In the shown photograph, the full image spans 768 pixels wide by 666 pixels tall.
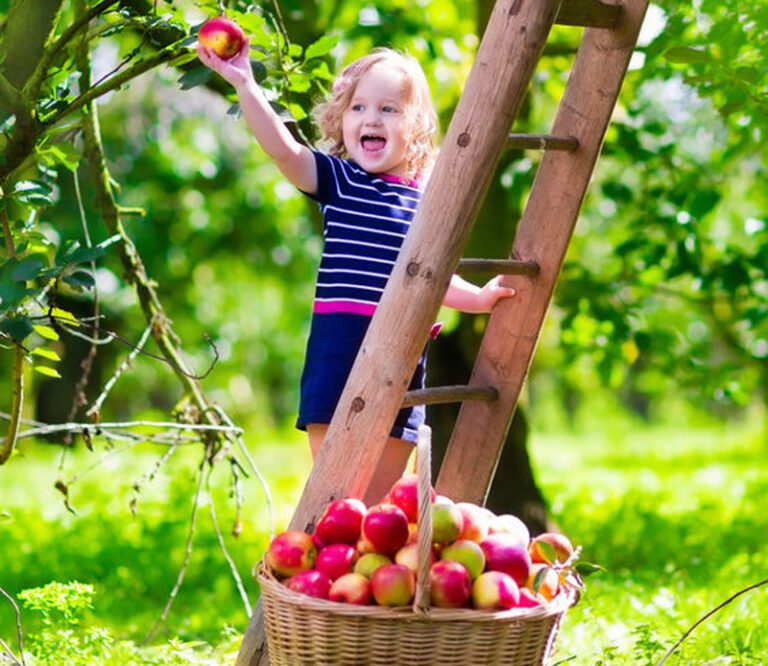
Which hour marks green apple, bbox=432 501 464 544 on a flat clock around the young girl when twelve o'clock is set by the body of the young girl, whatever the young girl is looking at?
The green apple is roughly at 11 o'clock from the young girl.

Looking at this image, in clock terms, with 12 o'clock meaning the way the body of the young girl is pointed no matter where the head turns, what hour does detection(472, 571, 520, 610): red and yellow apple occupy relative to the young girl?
The red and yellow apple is roughly at 11 o'clock from the young girl.

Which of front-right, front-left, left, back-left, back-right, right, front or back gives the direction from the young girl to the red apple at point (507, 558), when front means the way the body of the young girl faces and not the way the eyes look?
front-left

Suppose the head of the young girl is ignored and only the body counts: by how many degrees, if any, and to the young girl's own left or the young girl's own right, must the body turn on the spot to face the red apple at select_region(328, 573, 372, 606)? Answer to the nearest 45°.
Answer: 0° — they already face it

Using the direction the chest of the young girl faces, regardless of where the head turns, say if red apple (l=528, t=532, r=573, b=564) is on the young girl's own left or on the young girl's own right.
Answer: on the young girl's own left

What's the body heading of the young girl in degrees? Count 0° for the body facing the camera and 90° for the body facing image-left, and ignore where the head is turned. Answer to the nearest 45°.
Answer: approximately 0°

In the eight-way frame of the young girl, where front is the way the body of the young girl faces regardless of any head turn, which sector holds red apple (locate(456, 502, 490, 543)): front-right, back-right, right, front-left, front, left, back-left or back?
front-left

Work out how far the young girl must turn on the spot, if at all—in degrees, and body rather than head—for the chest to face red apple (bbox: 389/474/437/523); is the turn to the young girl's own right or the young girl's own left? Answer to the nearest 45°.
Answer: approximately 45° to the young girl's own left
